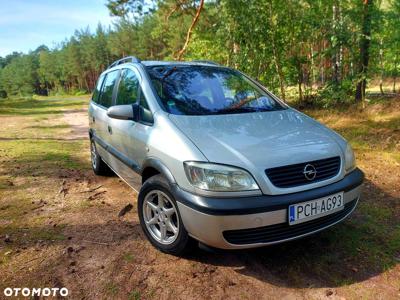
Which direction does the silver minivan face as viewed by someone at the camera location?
facing the viewer and to the right of the viewer

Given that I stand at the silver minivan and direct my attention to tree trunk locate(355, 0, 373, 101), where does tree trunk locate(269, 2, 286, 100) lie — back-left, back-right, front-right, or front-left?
front-left

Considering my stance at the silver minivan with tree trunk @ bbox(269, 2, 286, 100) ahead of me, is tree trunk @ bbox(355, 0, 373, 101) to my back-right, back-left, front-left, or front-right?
front-right

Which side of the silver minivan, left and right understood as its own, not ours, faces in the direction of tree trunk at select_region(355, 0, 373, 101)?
left

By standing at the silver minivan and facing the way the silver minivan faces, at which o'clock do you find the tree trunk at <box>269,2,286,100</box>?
The tree trunk is roughly at 8 o'clock from the silver minivan.
